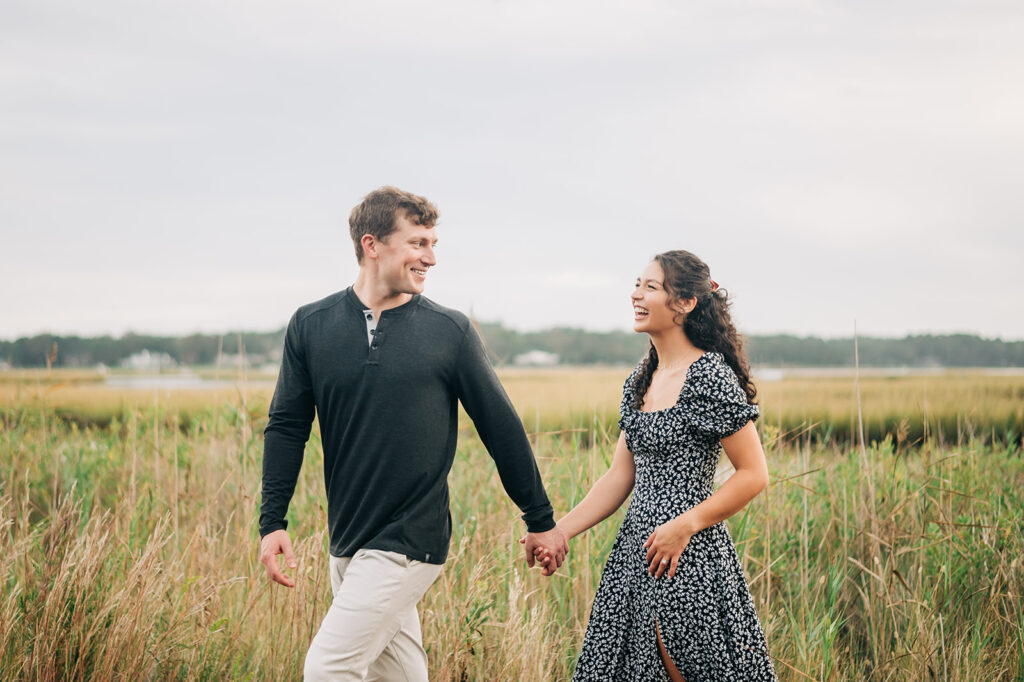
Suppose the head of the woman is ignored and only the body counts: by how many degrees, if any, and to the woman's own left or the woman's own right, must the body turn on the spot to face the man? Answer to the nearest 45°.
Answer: approximately 45° to the woman's own right

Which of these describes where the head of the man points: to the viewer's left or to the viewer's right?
to the viewer's right

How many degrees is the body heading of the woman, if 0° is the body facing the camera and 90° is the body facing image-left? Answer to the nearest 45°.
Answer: approximately 45°
